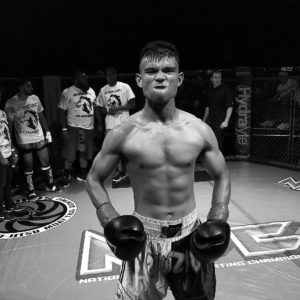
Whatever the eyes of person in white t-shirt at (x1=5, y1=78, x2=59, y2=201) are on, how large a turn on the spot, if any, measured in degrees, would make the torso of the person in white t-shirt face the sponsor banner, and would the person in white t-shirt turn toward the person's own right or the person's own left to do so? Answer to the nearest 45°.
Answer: approximately 45° to the person's own left

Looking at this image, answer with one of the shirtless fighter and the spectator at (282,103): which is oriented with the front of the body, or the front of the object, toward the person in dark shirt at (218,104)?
the spectator

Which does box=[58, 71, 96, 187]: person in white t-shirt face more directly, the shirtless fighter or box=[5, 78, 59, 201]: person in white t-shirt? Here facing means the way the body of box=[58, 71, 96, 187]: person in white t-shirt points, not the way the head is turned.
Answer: the shirtless fighter

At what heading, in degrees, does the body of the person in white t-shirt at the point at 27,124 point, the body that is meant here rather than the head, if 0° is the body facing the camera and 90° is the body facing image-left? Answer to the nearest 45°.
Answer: approximately 315°

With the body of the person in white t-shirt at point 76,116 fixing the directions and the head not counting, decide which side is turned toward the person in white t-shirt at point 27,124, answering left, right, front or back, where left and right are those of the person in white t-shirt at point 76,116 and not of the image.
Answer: right
